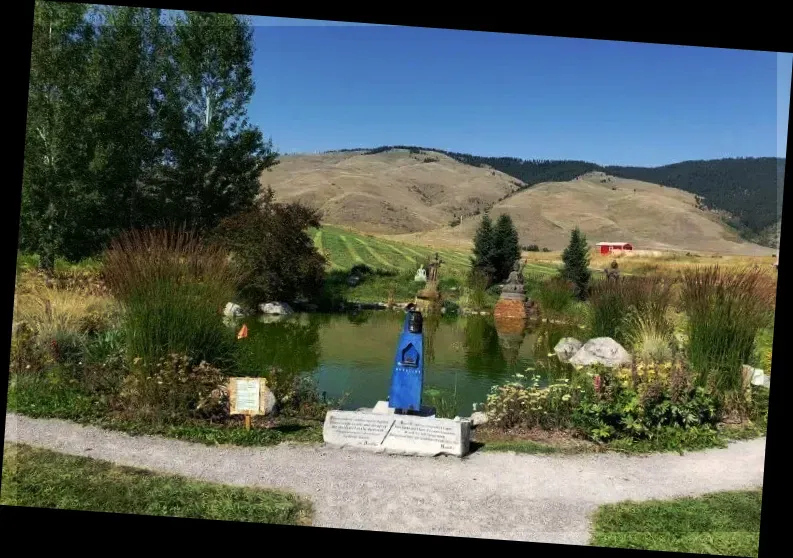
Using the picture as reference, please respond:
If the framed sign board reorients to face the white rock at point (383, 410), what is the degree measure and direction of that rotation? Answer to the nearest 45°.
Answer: approximately 90° to its left

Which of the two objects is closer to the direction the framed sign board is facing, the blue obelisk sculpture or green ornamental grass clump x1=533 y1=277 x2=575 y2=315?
the blue obelisk sculpture

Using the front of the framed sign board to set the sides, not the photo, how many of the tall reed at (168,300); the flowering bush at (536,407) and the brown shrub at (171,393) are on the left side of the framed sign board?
1

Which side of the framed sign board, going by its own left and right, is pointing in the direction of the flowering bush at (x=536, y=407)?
left

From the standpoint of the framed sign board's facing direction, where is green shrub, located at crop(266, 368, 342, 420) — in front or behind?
behind

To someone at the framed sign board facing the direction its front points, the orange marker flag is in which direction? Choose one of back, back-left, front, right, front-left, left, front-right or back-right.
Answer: back

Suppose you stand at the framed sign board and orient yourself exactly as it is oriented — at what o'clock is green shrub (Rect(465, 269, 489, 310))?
The green shrub is roughly at 7 o'clock from the framed sign board.

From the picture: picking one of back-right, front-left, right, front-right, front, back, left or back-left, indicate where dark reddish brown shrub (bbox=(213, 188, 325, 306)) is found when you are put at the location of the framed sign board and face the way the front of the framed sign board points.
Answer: back

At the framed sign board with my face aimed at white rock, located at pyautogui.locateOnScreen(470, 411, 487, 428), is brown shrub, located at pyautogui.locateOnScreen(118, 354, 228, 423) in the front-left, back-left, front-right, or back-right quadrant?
back-left

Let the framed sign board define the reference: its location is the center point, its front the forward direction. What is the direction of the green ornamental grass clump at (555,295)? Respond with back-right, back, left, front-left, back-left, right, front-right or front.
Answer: back-left

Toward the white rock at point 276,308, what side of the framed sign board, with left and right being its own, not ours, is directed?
back

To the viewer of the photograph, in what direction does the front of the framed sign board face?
facing the viewer

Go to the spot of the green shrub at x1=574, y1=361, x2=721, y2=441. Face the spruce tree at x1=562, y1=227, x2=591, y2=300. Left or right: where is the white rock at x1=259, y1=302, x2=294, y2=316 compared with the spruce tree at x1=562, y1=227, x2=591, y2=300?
left

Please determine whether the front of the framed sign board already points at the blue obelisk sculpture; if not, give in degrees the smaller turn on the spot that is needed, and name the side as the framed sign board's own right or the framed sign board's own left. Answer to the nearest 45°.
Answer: approximately 90° to the framed sign board's own left

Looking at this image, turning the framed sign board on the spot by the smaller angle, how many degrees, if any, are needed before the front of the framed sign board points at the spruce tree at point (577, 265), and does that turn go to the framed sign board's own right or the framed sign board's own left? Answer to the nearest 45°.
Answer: approximately 135° to the framed sign board's own left
